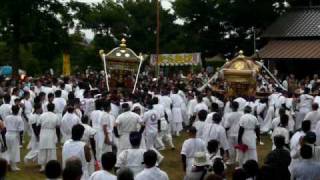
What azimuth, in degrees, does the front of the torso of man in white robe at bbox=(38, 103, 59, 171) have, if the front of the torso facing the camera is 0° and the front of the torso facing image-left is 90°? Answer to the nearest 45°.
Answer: approximately 180°

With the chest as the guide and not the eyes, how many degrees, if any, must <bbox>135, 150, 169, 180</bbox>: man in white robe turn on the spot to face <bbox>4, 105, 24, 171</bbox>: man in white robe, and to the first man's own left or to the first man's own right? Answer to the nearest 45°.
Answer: approximately 45° to the first man's own left

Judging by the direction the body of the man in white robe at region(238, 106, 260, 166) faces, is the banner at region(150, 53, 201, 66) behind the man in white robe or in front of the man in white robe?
in front

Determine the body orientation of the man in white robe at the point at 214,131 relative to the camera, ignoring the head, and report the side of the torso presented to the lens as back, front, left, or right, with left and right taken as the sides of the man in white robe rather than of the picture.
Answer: back

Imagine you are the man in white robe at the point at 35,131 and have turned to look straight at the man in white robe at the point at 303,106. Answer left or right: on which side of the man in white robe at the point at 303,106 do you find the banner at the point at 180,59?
left

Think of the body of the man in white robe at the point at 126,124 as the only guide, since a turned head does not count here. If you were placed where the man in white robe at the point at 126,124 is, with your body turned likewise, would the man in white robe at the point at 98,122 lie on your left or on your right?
on your left

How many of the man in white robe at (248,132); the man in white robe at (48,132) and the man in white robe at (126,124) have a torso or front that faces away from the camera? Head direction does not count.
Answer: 3

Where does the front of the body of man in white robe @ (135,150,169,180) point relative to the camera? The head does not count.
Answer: away from the camera

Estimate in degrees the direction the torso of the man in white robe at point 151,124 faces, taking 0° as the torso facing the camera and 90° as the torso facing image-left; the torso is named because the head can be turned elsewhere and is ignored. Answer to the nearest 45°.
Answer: approximately 180°

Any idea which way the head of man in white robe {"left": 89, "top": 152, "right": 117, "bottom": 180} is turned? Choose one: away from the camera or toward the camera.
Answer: away from the camera

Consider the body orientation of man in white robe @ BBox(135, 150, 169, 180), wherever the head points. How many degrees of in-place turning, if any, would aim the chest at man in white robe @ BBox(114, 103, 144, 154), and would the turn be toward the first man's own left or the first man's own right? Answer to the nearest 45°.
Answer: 0° — they already face them

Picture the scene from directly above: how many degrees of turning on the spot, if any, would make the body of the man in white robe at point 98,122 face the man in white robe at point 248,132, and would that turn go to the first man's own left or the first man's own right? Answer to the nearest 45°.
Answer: approximately 90° to the first man's own right
